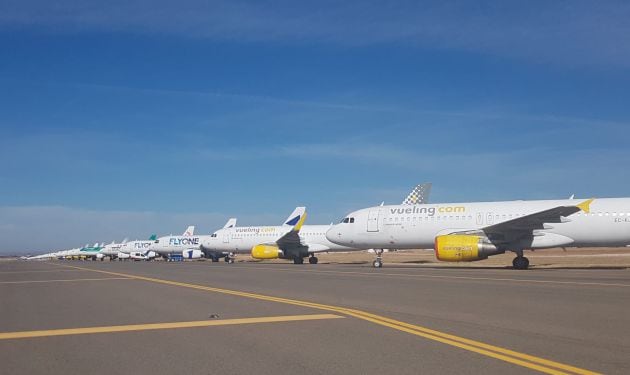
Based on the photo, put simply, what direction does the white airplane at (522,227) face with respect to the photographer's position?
facing to the left of the viewer
